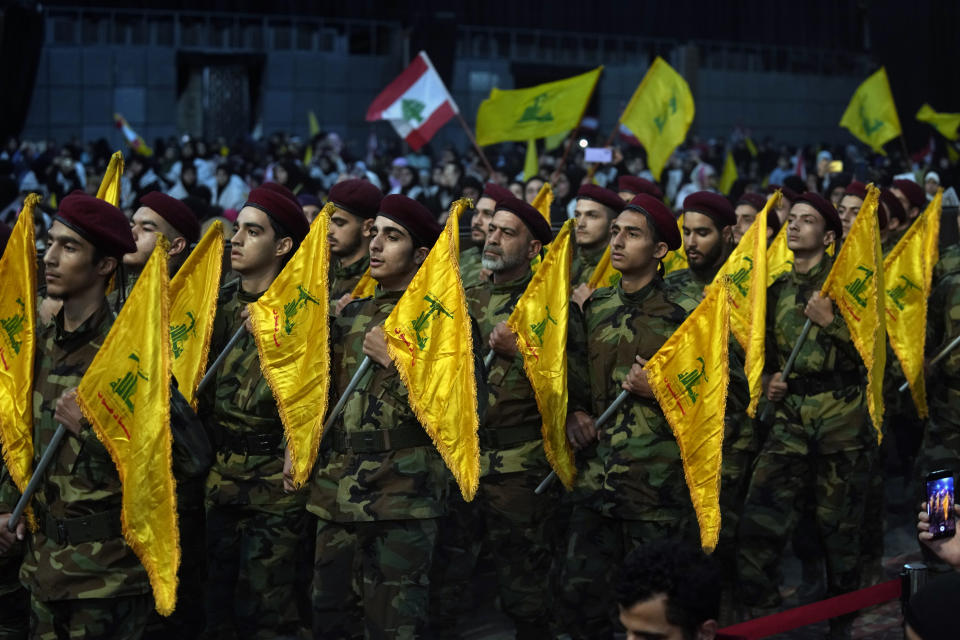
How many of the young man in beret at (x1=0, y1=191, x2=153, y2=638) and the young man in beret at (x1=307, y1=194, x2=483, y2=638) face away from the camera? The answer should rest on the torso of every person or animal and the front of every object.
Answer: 0

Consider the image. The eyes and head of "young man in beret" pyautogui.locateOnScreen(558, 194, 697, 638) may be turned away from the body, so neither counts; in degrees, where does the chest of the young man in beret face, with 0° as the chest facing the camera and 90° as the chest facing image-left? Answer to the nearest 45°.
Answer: approximately 45°

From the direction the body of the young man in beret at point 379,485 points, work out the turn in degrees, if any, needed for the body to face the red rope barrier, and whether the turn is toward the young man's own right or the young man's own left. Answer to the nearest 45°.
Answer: approximately 90° to the young man's own left

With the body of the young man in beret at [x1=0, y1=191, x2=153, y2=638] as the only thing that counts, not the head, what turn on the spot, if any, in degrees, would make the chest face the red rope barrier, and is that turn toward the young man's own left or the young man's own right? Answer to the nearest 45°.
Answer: approximately 135° to the young man's own left

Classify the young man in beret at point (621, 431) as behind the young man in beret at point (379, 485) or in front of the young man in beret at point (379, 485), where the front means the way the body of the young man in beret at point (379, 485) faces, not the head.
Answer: behind

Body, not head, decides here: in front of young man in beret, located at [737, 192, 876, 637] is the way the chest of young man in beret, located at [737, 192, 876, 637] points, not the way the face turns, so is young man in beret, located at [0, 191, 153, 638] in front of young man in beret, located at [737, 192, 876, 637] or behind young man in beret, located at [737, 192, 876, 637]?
in front

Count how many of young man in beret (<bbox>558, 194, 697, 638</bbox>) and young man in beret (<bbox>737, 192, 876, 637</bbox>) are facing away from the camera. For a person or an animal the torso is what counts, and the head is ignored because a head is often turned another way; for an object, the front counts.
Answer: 0

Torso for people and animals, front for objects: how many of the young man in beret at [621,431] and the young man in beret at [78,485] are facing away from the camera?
0

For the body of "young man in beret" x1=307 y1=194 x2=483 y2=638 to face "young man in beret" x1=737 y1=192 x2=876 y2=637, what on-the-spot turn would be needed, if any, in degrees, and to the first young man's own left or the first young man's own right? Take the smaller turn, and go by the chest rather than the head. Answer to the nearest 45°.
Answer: approximately 180°

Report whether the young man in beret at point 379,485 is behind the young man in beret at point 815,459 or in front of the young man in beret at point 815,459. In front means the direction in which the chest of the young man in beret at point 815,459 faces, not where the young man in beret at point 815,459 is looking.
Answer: in front

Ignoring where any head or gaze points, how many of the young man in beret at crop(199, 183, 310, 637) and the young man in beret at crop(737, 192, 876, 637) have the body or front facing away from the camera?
0

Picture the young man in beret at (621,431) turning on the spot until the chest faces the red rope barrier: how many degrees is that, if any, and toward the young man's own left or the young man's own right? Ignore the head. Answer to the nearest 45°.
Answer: approximately 90° to the young man's own left
